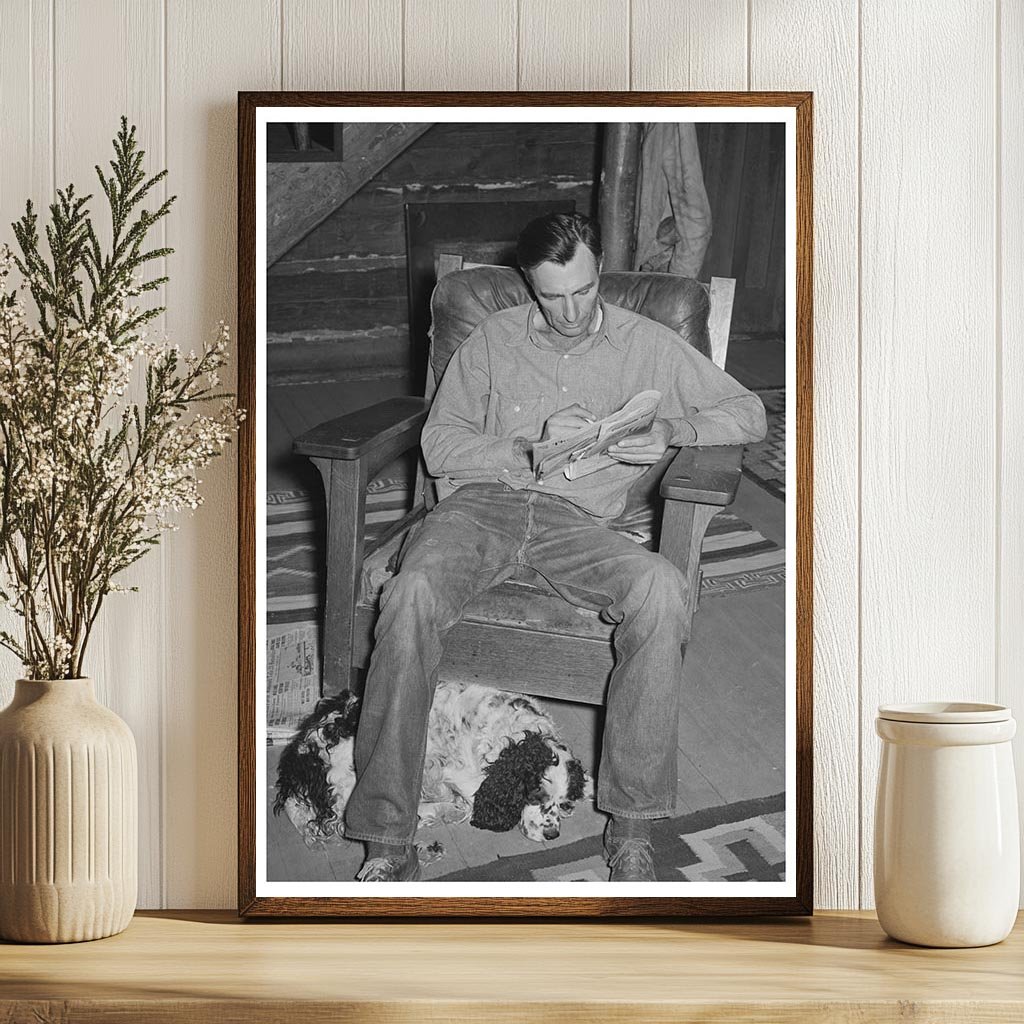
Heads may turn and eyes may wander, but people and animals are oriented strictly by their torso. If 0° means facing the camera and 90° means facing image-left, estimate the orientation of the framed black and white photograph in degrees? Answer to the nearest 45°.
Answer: approximately 0°
